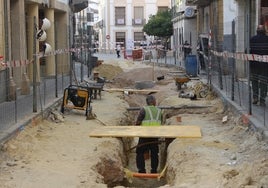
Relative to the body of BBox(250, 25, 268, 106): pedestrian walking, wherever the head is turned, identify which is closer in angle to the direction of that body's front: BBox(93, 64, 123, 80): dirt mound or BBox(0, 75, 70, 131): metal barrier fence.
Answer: the dirt mound

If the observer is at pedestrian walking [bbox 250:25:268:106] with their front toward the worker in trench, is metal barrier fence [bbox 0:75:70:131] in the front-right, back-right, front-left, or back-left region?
front-right

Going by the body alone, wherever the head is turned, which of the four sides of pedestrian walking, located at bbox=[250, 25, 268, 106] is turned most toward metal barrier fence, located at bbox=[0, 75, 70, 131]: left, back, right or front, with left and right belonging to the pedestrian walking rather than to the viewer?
left

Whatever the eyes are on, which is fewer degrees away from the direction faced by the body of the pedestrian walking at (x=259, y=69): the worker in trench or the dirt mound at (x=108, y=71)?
the dirt mound

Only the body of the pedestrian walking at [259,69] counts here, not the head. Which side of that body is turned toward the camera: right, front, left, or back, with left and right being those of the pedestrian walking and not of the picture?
back
